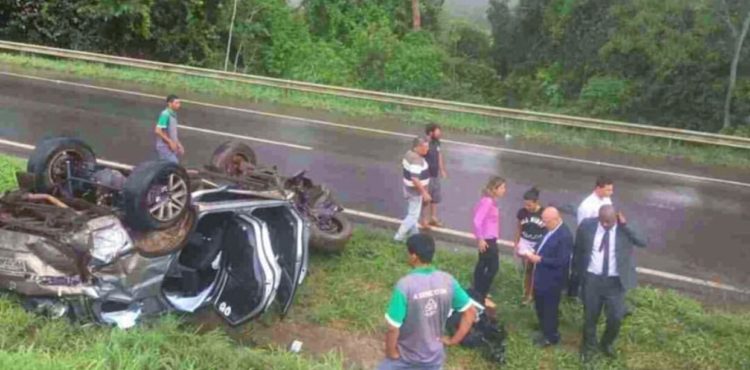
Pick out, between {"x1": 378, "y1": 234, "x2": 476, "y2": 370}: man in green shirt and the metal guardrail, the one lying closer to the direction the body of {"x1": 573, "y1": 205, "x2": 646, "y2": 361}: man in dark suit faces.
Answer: the man in green shirt

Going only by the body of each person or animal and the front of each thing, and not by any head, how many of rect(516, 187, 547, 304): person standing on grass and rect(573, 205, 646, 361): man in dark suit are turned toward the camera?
2

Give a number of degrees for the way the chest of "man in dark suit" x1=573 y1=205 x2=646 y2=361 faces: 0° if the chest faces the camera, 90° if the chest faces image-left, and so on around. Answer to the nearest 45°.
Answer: approximately 0°

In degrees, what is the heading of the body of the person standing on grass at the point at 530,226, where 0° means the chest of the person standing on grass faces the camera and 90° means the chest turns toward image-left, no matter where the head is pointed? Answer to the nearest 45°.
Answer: approximately 0°

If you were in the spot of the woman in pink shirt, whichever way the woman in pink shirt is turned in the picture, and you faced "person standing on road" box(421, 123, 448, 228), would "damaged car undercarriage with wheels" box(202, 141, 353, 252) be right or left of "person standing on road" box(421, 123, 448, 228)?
left

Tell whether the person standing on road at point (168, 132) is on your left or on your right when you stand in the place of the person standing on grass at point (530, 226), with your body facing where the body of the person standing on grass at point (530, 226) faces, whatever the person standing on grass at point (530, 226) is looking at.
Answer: on your right
